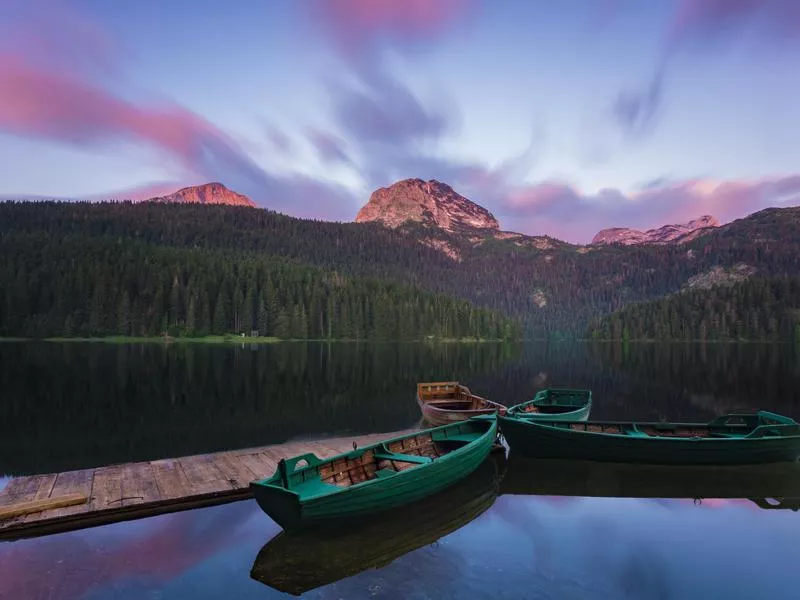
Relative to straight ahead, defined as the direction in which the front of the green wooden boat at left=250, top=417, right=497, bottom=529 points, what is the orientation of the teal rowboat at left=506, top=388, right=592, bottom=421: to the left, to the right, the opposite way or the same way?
the opposite way

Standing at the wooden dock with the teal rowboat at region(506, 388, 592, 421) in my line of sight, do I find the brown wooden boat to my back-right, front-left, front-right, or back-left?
front-left

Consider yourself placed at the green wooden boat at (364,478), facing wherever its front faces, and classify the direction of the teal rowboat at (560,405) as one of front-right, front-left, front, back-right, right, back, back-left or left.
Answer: front

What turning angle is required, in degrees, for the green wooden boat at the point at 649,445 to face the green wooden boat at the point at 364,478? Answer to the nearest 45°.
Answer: approximately 45° to its left

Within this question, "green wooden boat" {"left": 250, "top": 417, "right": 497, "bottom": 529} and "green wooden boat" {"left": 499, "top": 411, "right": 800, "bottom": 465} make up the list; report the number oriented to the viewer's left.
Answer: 1

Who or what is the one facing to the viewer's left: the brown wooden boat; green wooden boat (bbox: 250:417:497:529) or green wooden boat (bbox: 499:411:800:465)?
green wooden boat (bbox: 499:411:800:465)

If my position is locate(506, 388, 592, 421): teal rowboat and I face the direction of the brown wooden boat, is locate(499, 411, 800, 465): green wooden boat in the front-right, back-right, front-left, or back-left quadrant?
back-left

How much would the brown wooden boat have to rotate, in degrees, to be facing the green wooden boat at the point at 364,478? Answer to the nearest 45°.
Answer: approximately 45° to its right

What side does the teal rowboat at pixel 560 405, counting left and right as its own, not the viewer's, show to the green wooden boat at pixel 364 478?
front

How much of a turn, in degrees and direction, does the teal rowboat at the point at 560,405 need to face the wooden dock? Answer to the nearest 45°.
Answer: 0° — it already faces it

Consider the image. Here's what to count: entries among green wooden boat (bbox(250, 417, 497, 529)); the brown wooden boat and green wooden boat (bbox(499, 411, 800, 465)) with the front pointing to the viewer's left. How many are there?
1

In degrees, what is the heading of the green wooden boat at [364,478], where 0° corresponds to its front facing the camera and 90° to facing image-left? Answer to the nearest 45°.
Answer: approximately 225°

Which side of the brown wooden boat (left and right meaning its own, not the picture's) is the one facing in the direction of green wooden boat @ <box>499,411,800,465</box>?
front

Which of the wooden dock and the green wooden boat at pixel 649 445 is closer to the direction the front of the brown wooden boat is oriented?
the green wooden boat

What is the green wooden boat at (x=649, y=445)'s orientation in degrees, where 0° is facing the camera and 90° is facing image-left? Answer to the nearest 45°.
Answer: approximately 90°

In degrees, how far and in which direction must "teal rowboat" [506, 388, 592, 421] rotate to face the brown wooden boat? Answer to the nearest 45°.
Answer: approximately 45° to its right

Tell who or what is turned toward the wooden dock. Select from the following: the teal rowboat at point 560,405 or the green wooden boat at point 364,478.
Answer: the teal rowboat

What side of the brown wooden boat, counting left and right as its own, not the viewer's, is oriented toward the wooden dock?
right

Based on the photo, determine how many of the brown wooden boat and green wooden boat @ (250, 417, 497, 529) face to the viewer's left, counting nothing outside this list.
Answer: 0
